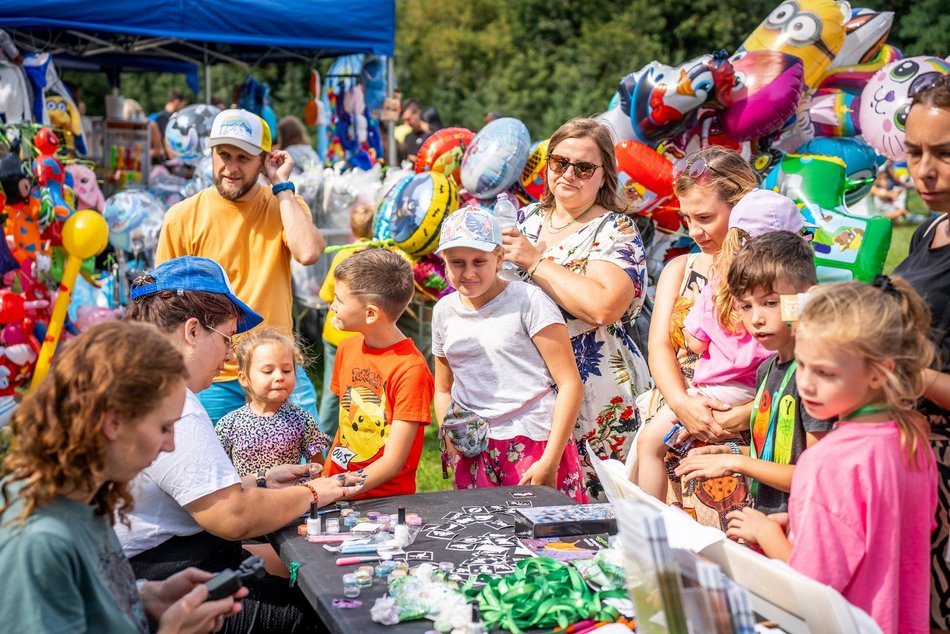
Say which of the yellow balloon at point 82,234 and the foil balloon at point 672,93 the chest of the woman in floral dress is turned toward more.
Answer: the yellow balloon

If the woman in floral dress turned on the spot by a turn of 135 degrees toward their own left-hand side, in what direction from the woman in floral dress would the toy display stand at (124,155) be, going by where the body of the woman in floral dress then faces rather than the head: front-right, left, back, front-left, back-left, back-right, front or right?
back-left

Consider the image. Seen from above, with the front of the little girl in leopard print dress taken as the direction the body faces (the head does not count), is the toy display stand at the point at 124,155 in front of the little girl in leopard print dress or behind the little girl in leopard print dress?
behind

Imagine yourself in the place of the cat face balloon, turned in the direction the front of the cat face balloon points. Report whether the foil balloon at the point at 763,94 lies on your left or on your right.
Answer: on your right

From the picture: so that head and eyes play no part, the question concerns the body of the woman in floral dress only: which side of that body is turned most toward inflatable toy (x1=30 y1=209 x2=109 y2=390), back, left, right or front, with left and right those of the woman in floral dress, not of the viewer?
right

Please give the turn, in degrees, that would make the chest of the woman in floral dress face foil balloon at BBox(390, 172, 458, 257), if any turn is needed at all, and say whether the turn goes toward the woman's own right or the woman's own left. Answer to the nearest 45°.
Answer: approximately 90° to the woman's own right

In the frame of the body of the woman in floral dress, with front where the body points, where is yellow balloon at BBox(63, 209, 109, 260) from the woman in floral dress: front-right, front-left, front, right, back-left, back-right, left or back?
right

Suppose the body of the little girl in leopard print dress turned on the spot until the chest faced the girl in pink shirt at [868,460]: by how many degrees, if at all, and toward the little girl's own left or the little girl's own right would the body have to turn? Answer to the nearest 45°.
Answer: approximately 45° to the little girl's own left

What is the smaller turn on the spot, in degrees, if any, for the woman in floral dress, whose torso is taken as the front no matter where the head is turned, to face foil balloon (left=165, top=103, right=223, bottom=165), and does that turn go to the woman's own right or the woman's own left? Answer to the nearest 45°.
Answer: approximately 90° to the woman's own right

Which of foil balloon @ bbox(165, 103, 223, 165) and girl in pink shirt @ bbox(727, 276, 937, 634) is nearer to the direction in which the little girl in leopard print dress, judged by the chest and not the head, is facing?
the girl in pink shirt

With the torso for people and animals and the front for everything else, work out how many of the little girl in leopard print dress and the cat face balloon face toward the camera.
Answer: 2

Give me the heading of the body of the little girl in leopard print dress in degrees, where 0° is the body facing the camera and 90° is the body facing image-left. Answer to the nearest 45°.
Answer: approximately 0°

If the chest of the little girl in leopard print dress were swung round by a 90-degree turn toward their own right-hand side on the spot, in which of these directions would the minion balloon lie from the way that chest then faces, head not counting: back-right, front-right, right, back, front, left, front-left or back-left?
back-right
